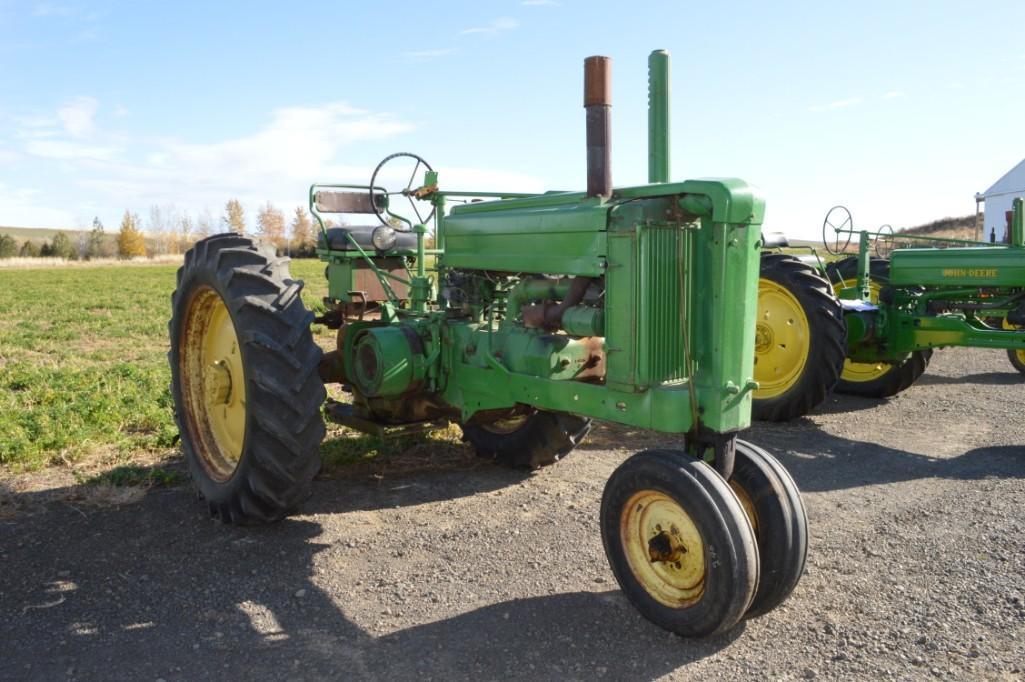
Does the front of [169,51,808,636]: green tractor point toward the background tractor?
no

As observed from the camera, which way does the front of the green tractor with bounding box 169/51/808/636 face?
facing the viewer and to the right of the viewer

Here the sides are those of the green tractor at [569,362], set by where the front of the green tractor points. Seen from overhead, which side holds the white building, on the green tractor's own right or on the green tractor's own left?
on the green tractor's own left
